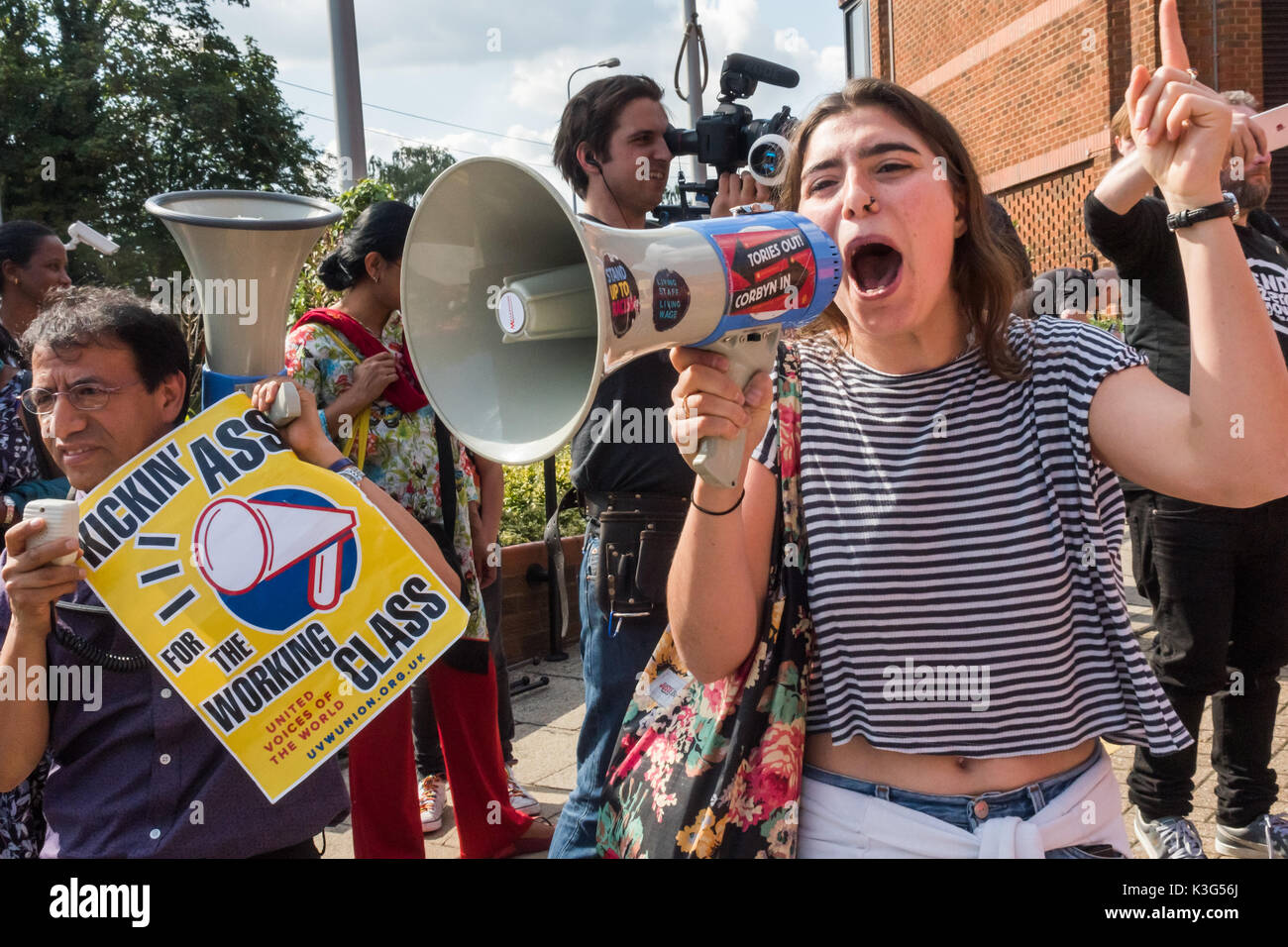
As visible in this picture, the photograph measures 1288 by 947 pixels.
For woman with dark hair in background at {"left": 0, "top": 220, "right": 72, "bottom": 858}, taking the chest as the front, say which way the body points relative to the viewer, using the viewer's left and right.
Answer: facing to the right of the viewer

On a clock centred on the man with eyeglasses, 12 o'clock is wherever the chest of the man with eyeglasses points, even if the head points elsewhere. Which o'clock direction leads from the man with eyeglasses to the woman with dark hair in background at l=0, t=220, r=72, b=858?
The woman with dark hair in background is roughly at 4 o'clock from the man with eyeglasses.

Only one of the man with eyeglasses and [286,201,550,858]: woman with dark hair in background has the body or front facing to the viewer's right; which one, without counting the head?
the woman with dark hair in background

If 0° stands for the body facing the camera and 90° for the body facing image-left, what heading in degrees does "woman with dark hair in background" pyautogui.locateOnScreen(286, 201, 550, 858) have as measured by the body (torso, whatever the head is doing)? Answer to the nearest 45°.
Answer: approximately 270°

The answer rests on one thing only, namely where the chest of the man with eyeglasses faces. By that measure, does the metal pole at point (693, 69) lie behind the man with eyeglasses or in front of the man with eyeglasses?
behind
